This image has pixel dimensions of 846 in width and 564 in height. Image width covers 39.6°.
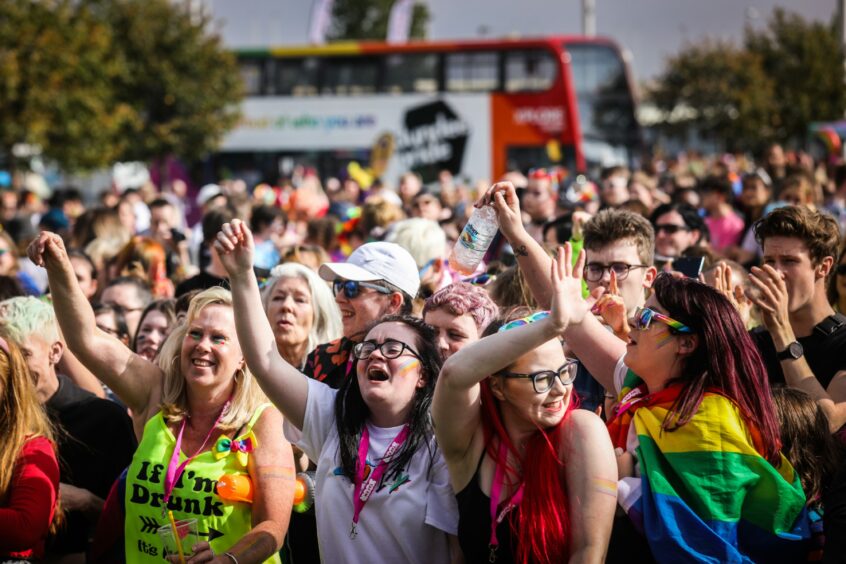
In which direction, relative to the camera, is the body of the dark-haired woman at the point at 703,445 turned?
to the viewer's left

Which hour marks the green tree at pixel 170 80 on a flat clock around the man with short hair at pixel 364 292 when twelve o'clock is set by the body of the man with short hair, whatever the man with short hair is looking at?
The green tree is roughly at 4 o'clock from the man with short hair.

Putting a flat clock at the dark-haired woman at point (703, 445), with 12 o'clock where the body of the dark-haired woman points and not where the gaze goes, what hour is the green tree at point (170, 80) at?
The green tree is roughly at 2 o'clock from the dark-haired woman.

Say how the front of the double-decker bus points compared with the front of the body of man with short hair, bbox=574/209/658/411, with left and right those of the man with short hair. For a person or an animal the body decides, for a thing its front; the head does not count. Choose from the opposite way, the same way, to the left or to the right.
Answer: to the left

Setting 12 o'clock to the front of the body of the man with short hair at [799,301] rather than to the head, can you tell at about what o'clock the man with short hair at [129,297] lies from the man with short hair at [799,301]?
the man with short hair at [129,297] is roughly at 2 o'clock from the man with short hair at [799,301].

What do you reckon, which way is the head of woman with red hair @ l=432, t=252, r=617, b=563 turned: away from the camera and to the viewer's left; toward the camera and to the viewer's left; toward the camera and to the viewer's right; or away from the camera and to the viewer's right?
toward the camera and to the viewer's right

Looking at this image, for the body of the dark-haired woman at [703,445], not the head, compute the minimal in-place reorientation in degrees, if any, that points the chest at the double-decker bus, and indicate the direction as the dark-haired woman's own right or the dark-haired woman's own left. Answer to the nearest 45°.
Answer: approximately 90° to the dark-haired woman's own right

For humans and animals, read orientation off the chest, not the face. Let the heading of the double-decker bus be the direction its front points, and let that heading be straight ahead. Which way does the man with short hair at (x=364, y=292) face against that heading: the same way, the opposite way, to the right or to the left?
to the right

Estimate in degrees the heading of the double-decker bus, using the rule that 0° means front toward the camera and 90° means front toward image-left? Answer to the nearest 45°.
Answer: approximately 315°

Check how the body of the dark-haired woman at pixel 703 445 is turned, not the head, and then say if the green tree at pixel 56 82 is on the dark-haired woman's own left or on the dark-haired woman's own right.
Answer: on the dark-haired woman's own right

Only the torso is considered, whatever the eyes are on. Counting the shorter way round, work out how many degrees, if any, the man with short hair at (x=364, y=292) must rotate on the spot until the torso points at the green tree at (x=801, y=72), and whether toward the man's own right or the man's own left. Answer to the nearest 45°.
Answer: approximately 180°

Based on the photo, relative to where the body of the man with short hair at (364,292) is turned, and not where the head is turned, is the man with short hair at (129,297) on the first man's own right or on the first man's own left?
on the first man's own right

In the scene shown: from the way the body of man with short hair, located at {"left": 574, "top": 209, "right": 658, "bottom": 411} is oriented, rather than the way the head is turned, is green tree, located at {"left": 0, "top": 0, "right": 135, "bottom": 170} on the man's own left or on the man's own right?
on the man's own right

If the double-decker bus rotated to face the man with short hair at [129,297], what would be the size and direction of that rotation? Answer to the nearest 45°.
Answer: approximately 45° to its right
